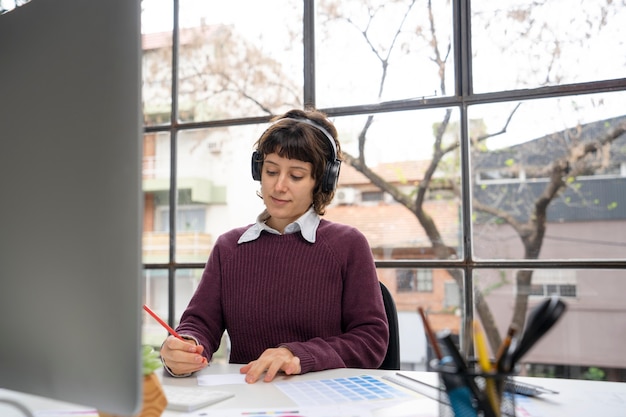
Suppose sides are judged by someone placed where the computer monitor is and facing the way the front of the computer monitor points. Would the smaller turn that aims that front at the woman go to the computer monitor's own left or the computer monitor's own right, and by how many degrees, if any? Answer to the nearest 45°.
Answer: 0° — it already faces them

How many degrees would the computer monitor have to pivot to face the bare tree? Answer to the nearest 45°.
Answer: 0° — it already faces it

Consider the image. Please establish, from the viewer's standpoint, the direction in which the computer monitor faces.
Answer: facing away from the viewer and to the right of the viewer
